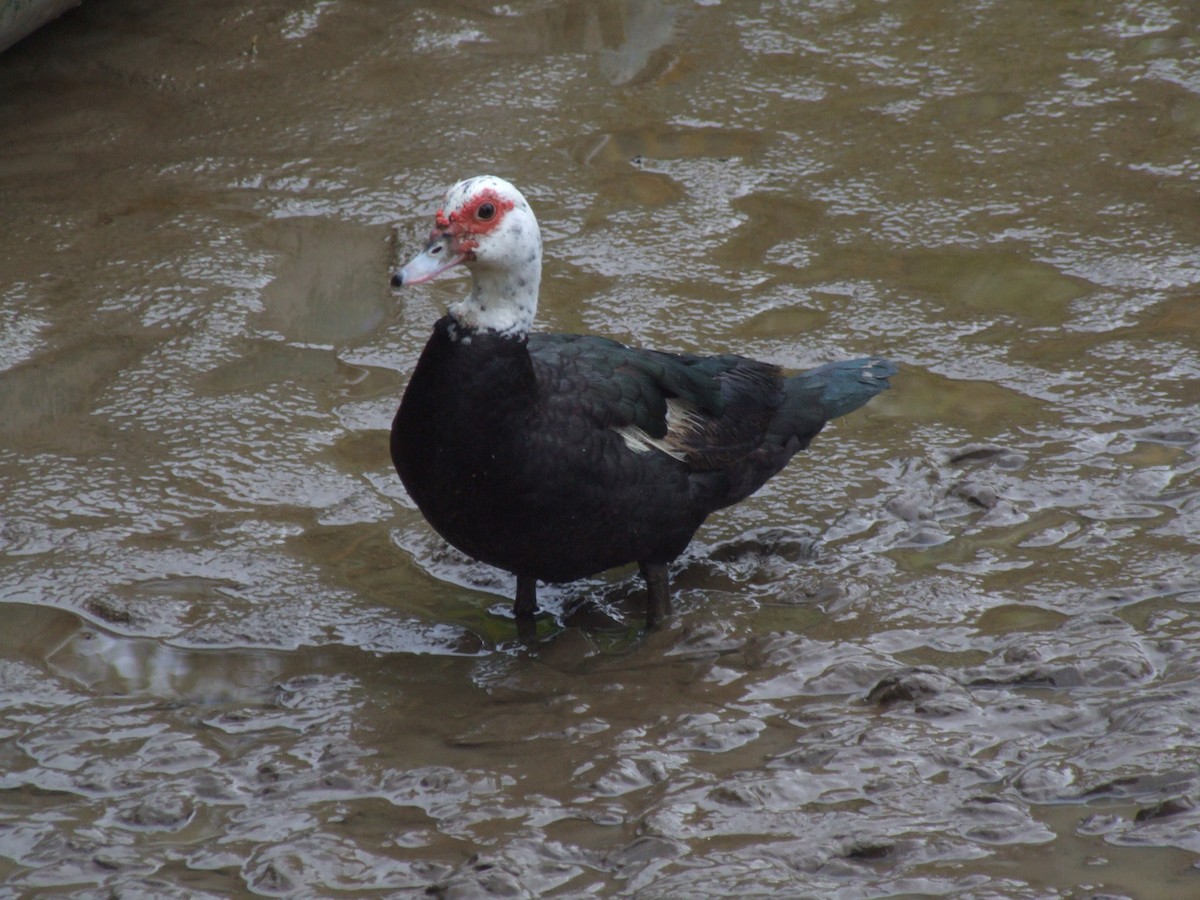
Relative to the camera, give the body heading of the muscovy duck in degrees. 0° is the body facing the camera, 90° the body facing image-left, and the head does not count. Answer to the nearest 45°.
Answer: approximately 45°
